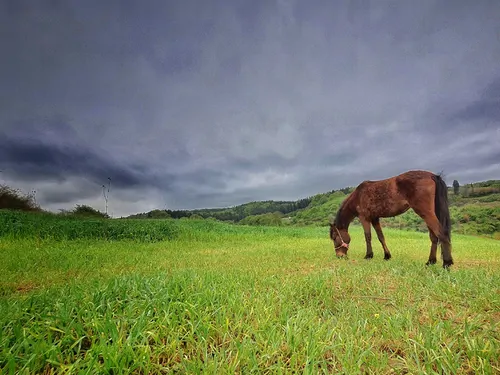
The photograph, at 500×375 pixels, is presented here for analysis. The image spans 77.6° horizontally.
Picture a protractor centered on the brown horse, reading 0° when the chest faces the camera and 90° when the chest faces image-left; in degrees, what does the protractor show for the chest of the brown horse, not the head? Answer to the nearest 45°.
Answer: approximately 135°
